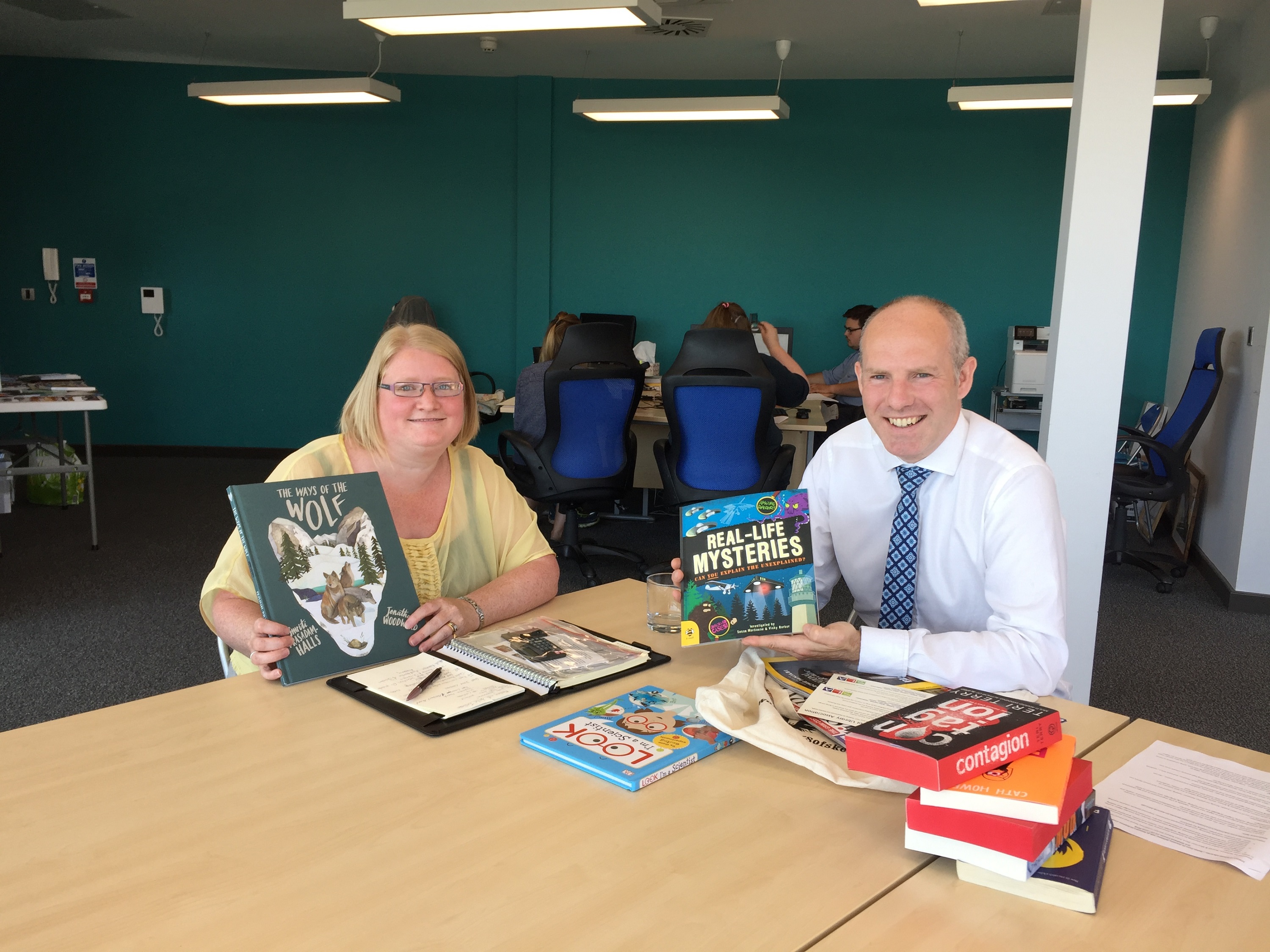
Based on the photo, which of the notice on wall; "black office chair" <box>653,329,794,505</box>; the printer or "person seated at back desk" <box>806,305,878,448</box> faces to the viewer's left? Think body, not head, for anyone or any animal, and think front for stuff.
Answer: the person seated at back desk

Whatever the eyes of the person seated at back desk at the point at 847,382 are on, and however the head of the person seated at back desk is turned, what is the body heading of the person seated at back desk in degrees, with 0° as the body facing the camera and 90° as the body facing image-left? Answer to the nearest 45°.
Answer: approximately 90°

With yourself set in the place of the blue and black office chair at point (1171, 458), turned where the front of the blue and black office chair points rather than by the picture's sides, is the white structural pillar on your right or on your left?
on your left

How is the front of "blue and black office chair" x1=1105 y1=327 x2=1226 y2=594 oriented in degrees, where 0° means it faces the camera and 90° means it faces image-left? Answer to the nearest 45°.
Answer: approximately 90°

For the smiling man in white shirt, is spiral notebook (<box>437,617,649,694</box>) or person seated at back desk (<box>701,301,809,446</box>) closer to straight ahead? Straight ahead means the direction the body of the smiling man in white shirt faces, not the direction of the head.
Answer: the spiral notebook

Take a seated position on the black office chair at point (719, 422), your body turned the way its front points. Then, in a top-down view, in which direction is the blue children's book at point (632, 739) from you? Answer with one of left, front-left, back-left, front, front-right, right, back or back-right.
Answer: back

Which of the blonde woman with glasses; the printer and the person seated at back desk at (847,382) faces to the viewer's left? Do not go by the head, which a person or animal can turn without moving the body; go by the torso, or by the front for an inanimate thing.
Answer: the person seated at back desk

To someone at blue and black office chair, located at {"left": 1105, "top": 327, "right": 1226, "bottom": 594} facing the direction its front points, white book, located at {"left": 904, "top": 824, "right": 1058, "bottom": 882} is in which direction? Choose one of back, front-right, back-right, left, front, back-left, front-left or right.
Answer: left

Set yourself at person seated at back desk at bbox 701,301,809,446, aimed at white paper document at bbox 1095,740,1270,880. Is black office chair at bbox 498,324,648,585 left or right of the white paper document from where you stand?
right

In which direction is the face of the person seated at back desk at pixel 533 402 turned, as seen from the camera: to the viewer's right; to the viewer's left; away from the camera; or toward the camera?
away from the camera

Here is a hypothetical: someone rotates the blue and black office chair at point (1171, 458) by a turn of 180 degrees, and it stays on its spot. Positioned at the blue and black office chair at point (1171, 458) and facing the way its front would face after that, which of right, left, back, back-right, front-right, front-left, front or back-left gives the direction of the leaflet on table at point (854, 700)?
right

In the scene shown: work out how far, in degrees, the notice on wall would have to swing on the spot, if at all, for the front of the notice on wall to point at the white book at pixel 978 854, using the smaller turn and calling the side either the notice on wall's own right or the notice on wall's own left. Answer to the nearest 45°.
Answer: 0° — it already faces it

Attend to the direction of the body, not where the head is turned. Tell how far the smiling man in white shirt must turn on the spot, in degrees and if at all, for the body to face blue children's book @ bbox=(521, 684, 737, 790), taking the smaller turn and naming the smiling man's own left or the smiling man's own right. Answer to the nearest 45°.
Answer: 0° — they already face it

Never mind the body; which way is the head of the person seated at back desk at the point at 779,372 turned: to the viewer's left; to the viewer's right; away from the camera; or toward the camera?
away from the camera

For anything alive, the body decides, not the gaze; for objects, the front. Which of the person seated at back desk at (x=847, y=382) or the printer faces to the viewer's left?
the person seated at back desk
